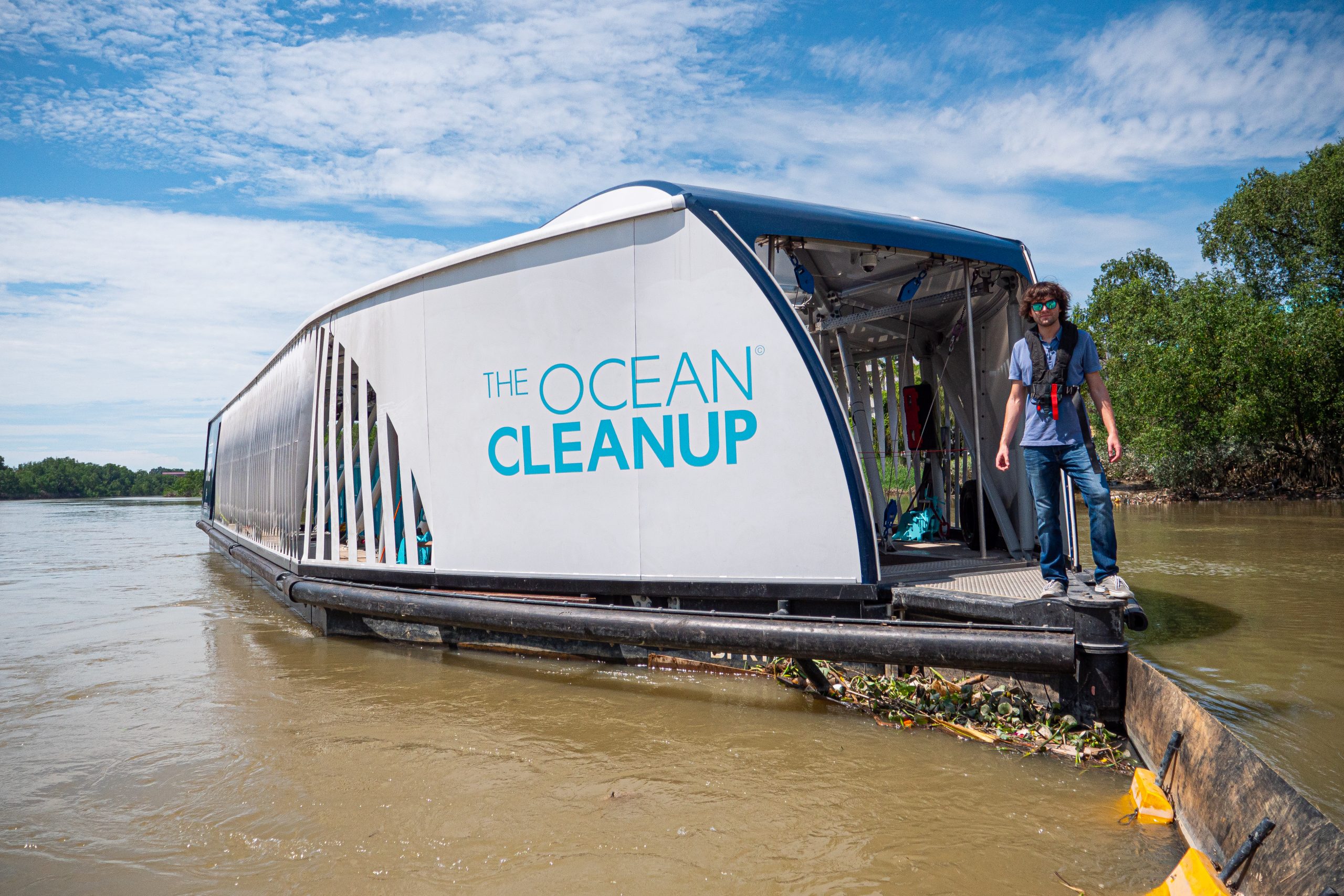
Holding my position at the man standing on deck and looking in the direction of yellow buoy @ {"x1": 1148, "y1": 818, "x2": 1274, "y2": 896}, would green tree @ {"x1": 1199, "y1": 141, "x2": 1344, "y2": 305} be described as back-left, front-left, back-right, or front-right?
back-left

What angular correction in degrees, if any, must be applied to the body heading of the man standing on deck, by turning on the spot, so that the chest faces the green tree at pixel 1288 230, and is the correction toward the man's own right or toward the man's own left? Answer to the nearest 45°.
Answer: approximately 180°

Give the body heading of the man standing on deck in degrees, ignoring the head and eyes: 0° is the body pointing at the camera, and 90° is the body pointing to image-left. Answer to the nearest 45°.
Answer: approximately 0°
